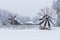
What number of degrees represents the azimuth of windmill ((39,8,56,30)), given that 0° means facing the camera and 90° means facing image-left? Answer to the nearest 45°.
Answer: approximately 0°
